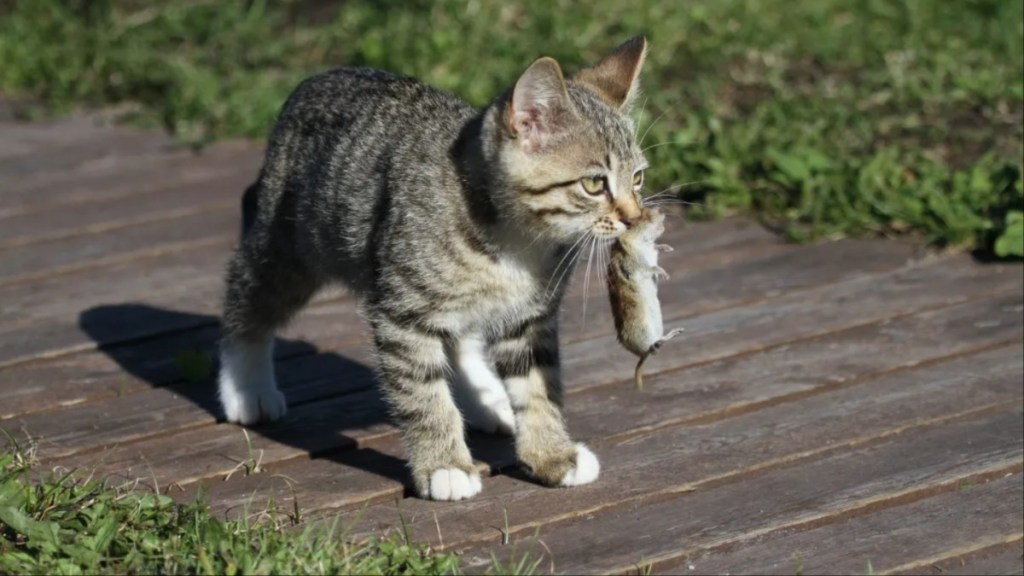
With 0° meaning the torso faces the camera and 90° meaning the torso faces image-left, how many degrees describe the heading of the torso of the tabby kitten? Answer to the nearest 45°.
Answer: approximately 315°
